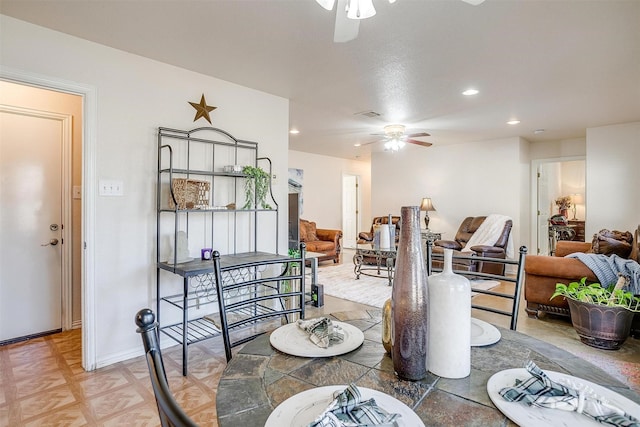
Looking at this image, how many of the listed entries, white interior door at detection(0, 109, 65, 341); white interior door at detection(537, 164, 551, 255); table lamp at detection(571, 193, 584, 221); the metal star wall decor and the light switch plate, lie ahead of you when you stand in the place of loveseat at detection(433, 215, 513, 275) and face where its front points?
3

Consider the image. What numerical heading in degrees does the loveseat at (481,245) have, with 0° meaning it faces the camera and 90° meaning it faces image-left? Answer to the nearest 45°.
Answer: approximately 45°

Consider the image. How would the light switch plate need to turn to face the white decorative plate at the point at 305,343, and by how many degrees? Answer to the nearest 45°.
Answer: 0° — it already faces it
